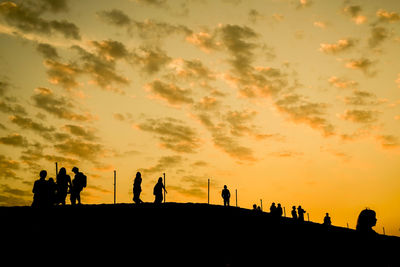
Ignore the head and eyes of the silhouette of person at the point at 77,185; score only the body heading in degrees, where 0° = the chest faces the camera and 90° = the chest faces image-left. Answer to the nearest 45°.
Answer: approximately 90°

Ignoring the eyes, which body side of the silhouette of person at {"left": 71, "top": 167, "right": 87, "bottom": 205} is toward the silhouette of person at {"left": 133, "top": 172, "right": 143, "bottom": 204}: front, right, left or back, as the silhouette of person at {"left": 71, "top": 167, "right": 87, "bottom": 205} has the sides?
back

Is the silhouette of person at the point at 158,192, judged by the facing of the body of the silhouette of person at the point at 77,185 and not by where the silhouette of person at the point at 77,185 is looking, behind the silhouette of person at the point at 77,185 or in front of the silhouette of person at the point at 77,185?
behind

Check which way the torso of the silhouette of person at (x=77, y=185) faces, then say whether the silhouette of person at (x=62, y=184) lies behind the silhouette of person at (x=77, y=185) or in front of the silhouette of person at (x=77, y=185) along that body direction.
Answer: in front

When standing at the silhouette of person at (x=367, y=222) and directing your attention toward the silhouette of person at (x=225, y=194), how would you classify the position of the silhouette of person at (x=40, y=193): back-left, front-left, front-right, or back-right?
front-left
